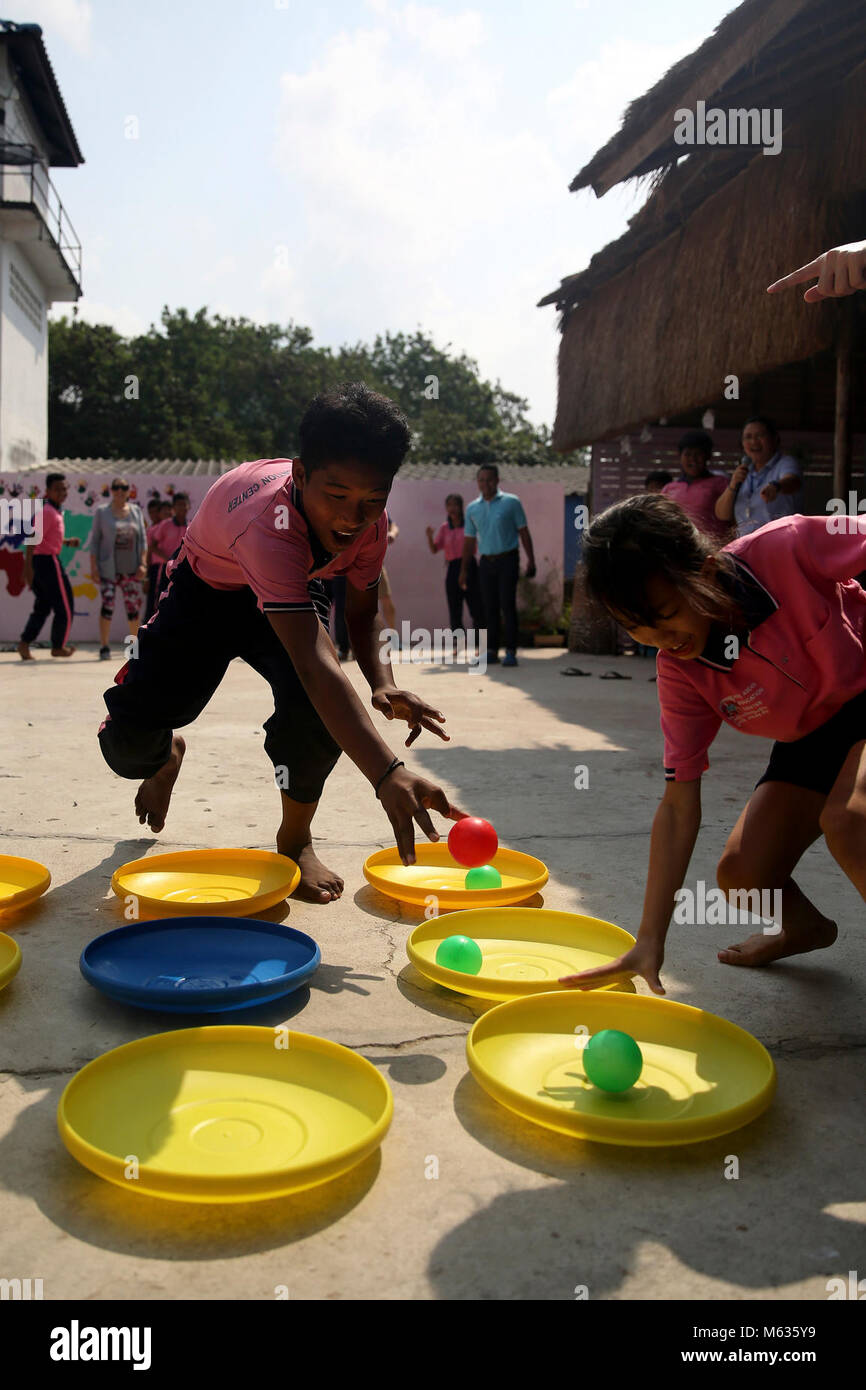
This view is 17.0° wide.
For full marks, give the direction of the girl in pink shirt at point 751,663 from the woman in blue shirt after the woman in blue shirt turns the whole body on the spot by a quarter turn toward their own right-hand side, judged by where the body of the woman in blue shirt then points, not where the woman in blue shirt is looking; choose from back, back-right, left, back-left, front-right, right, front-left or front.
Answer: back-left

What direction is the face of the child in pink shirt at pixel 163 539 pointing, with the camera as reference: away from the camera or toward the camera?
toward the camera

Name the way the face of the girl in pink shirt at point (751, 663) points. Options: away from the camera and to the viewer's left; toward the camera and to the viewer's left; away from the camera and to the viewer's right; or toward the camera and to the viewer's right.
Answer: toward the camera and to the viewer's left

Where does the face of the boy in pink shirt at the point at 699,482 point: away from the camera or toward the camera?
toward the camera

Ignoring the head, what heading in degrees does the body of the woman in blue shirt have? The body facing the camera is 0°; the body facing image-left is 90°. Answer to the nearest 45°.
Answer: approximately 45°

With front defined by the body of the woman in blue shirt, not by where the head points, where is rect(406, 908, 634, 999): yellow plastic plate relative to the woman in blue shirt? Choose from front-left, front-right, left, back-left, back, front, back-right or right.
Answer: front-left

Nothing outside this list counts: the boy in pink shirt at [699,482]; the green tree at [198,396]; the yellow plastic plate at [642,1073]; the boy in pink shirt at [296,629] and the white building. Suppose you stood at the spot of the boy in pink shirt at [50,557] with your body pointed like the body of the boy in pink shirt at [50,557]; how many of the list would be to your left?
2

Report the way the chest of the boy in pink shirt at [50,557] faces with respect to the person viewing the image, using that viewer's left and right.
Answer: facing to the right of the viewer
